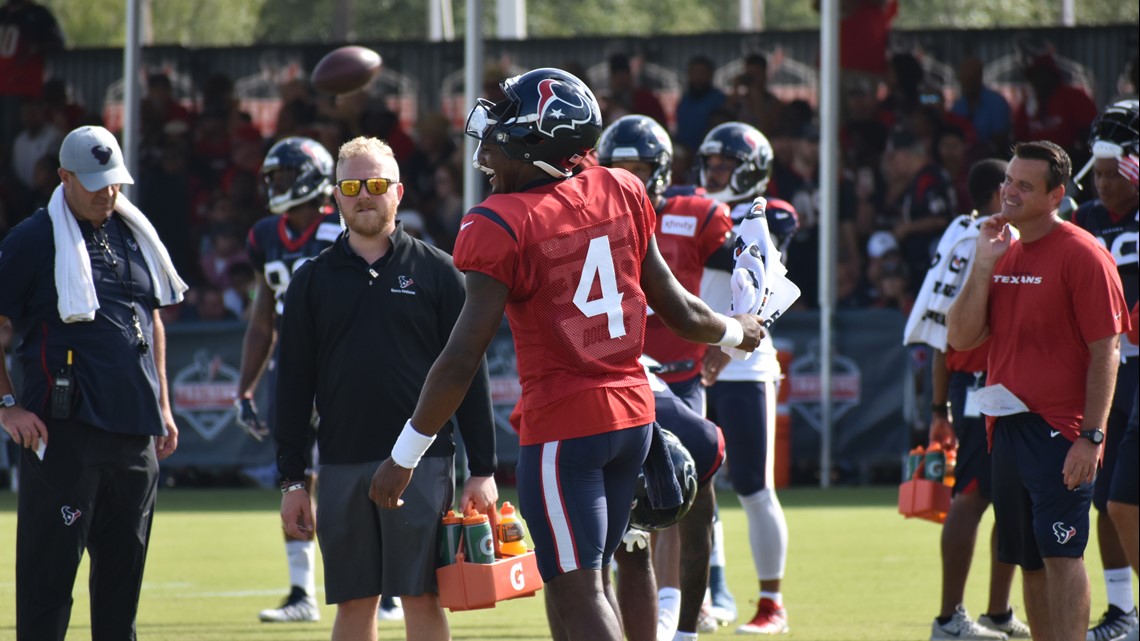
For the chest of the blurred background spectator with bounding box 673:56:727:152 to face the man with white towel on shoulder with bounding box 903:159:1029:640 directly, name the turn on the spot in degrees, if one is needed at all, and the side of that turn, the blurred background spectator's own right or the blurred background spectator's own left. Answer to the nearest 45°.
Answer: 0° — they already face them

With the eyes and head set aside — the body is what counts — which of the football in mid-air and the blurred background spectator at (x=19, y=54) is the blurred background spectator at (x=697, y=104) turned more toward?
the football in mid-air

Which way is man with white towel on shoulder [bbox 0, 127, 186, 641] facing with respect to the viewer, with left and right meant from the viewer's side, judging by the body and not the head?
facing the viewer and to the right of the viewer

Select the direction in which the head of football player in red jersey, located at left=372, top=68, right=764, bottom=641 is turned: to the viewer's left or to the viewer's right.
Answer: to the viewer's left

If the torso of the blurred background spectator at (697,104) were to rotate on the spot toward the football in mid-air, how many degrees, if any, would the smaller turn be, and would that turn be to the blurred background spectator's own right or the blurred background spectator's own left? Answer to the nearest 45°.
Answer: approximately 45° to the blurred background spectator's own right

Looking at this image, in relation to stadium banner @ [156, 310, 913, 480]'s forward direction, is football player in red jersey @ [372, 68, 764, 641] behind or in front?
in front

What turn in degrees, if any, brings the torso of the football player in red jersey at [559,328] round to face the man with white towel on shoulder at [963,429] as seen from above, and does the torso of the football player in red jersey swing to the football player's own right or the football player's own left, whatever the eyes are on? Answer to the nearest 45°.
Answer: approximately 90° to the football player's own right

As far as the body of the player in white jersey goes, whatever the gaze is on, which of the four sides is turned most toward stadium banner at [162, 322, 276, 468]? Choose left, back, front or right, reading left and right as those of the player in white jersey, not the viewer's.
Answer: right

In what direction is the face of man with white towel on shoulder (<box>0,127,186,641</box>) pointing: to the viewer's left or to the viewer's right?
to the viewer's right

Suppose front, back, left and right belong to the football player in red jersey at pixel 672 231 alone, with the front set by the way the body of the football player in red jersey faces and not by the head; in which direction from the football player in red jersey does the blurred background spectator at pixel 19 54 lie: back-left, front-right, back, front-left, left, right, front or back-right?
right

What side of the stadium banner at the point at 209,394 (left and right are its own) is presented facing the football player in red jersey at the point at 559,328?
front
